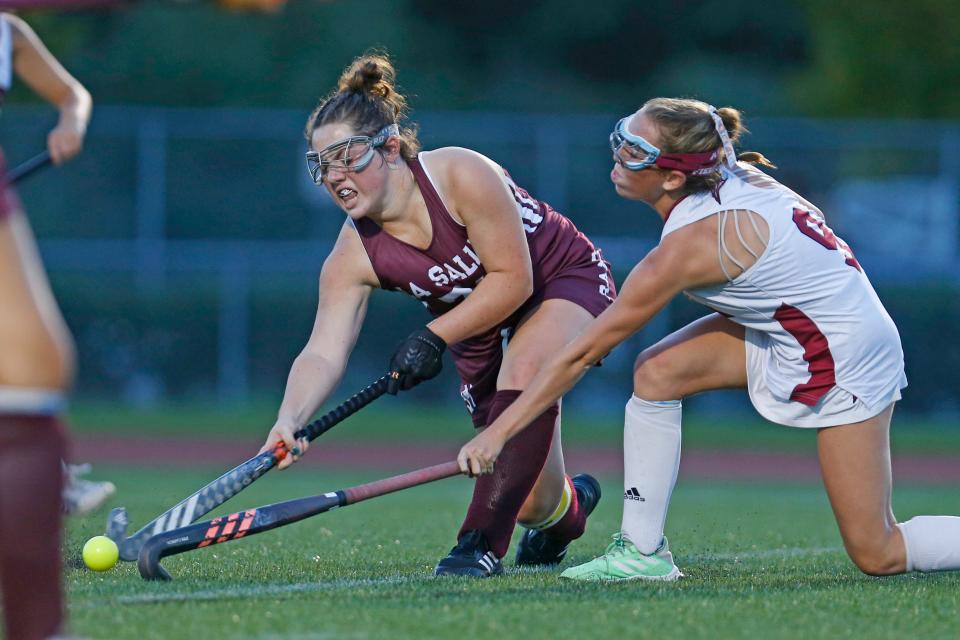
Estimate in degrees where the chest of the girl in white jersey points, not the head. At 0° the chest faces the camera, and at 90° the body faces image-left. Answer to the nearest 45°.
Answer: approximately 90°

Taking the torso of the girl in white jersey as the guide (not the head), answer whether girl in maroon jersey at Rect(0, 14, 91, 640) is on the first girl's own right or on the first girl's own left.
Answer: on the first girl's own left

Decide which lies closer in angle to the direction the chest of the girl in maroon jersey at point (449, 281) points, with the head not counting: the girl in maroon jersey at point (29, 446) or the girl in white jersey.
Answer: the girl in maroon jersey

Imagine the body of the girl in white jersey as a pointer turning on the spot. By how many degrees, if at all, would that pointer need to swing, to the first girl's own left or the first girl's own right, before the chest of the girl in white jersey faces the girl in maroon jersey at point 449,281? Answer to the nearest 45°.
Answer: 0° — they already face them

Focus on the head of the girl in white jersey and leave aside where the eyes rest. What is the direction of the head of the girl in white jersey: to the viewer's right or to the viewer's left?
to the viewer's left
